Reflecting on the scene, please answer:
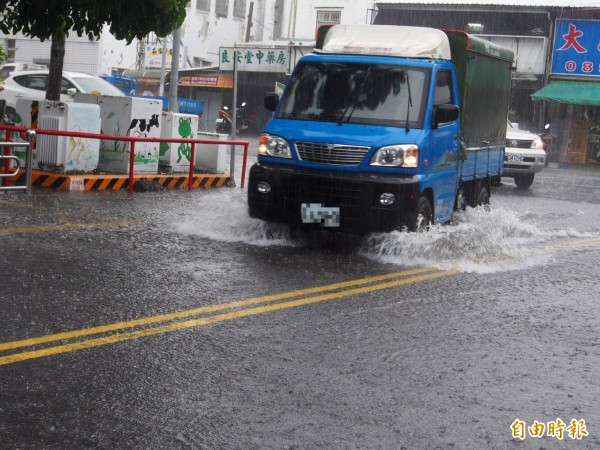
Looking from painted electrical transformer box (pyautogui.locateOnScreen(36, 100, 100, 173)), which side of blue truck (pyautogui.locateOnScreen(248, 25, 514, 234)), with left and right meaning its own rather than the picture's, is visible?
right

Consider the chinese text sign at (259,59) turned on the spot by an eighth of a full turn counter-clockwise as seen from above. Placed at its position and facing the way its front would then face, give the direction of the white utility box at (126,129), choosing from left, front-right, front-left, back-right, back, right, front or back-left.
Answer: front-right

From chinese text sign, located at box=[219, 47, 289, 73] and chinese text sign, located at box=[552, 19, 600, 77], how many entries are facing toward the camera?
2

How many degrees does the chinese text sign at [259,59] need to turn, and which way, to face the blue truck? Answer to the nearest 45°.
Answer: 0° — it already faces it

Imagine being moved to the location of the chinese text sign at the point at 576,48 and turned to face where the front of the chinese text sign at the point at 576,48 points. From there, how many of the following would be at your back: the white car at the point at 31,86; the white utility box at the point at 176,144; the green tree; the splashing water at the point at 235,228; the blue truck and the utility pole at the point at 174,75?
0

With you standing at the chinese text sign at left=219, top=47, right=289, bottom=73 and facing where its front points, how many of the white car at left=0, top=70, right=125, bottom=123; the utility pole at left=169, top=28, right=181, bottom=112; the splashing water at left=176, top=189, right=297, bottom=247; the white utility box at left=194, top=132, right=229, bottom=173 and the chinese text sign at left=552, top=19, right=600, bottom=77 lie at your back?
0

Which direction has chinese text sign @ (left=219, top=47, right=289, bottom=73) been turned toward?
toward the camera

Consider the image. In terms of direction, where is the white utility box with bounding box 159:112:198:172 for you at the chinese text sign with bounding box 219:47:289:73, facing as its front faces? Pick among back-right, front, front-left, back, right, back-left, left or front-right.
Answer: front

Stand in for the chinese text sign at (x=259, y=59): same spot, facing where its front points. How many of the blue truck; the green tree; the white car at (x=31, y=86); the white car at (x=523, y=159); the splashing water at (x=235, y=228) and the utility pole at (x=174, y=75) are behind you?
0

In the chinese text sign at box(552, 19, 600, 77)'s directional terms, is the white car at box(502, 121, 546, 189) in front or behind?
in front

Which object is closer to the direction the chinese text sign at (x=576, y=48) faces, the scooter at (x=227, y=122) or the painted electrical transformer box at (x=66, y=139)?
the painted electrical transformer box

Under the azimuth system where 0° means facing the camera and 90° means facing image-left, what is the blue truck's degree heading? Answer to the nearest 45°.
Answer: approximately 45°

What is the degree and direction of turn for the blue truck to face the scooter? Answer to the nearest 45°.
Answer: approximately 135° to its right

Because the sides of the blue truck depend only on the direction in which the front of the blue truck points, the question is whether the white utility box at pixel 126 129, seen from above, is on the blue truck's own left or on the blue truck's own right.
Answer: on the blue truck's own right

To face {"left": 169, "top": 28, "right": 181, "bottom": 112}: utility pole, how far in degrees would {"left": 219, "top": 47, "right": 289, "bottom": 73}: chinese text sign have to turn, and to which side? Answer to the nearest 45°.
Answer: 0° — it already faces it

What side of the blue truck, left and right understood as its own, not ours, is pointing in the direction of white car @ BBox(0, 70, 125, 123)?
right
